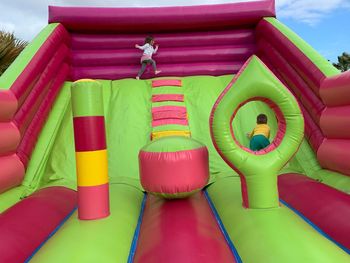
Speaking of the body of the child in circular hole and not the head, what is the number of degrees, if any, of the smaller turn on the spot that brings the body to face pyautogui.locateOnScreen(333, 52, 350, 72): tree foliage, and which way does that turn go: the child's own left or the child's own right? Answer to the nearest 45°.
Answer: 0° — they already face it

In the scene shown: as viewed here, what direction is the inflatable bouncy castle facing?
toward the camera

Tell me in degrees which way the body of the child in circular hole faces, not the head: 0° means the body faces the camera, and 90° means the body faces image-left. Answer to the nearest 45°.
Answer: approximately 180°

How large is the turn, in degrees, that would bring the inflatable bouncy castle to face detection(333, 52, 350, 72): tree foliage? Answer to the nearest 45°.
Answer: approximately 135° to its left

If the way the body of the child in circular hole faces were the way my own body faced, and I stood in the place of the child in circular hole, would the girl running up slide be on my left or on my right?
on my left

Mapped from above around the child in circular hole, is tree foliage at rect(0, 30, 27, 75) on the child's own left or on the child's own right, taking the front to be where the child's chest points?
on the child's own left
